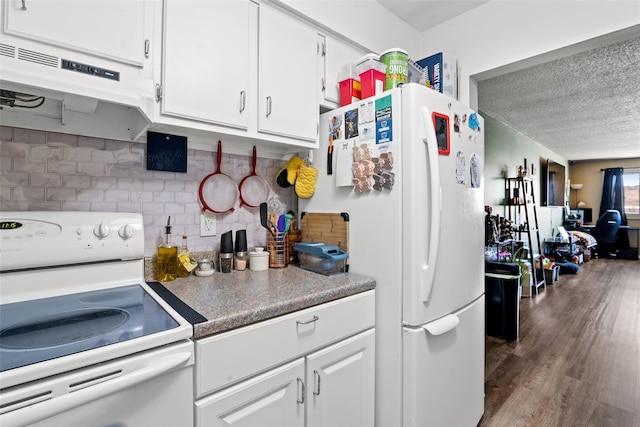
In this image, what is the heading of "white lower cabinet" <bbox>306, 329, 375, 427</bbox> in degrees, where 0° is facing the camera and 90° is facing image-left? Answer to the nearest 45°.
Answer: approximately 315°

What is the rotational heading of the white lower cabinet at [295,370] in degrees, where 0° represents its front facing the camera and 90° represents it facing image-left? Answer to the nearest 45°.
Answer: approximately 315°

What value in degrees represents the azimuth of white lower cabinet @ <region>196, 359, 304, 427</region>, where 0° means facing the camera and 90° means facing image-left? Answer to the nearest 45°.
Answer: approximately 315°

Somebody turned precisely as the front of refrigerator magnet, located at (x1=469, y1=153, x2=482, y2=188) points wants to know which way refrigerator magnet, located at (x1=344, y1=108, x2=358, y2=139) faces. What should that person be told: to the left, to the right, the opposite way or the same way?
to the right

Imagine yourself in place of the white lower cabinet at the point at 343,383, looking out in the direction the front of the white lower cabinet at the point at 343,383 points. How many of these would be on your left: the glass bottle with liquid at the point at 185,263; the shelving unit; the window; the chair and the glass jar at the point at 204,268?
3
